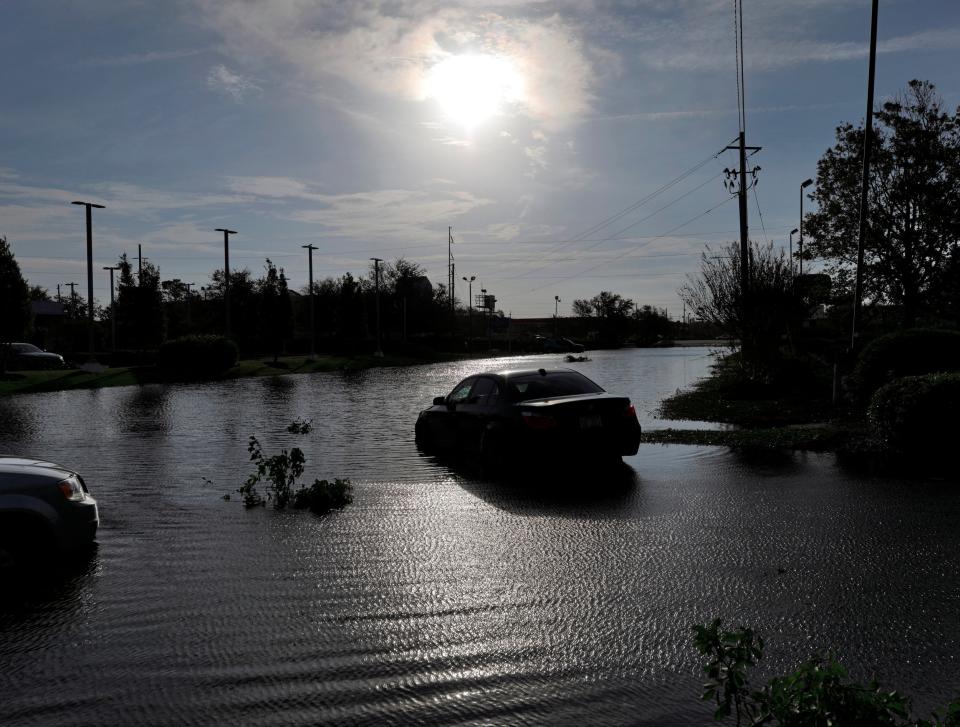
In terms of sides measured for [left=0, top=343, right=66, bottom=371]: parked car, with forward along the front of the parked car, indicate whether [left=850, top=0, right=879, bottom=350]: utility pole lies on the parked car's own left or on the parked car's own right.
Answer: on the parked car's own right

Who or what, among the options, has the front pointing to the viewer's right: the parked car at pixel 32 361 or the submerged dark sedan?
the parked car

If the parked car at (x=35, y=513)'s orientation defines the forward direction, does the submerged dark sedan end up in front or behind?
in front

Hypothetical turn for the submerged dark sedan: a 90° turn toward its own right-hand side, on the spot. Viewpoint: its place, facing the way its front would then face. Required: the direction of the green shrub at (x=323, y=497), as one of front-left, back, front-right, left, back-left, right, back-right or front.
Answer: back

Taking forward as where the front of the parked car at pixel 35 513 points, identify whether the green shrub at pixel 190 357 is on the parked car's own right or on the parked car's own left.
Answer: on the parked car's own left

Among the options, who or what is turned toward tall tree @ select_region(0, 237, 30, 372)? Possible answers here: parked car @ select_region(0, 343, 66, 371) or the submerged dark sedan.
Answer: the submerged dark sedan

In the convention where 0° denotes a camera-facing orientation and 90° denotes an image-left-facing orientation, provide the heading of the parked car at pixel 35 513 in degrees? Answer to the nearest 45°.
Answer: approximately 270°

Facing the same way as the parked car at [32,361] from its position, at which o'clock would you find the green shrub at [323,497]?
The green shrub is roughly at 3 o'clock from the parked car.

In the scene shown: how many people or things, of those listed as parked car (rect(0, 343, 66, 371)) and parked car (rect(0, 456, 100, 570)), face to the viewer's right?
2

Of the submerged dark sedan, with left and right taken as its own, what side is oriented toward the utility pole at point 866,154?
right

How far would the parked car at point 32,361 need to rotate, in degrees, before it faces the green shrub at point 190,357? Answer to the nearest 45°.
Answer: approximately 45° to its right

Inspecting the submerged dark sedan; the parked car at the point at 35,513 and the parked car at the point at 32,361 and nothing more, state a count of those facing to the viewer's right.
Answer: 2

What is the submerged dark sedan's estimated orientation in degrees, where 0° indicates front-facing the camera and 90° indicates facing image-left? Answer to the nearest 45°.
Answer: approximately 135°

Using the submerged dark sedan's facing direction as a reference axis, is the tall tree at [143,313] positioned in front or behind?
in front

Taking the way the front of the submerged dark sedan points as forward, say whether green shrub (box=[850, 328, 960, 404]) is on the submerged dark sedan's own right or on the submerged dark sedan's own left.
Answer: on the submerged dark sedan's own right

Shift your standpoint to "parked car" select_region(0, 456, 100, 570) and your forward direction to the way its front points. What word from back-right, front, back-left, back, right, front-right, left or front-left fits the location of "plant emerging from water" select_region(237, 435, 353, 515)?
front-left

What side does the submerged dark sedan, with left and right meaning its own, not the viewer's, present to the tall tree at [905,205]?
right
